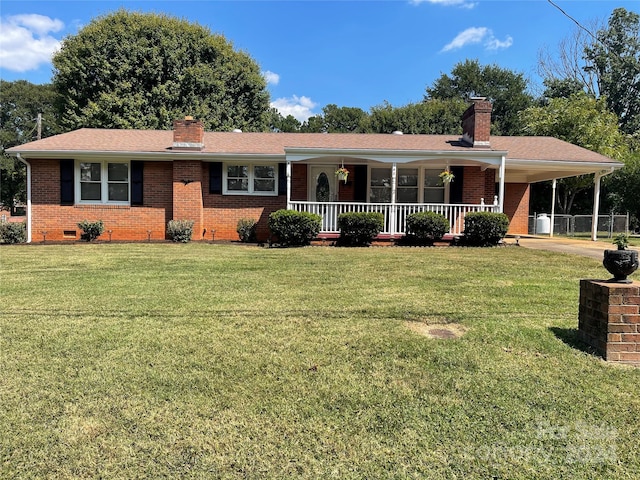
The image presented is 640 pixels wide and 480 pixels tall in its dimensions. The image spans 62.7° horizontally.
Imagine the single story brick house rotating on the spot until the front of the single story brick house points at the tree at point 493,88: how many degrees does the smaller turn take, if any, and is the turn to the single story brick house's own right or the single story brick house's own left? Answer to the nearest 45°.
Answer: approximately 135° to the single story brick house's own left

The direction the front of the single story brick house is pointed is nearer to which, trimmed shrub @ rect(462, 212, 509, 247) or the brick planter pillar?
the brick planter pillar

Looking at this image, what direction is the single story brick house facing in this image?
toward the camera

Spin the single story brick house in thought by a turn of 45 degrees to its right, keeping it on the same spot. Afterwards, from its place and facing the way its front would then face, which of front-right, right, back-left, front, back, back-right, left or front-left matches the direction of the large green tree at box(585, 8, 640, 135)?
back

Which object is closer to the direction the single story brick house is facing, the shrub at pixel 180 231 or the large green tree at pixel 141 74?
the shrub

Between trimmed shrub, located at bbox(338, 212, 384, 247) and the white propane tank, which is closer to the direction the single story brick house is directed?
the trimmed shrub

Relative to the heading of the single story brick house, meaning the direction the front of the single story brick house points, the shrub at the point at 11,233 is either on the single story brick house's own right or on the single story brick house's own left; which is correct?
on the single story brick house's own right

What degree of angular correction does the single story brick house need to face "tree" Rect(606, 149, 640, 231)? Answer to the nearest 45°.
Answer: approximately 90° to its left

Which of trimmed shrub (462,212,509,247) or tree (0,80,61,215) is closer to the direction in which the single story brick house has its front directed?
the trimmed shrub

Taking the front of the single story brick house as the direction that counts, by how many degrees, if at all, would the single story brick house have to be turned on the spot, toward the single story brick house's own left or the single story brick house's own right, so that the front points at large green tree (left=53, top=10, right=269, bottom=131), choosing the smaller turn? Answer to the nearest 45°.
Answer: approximately 135° to the single story brick house's own right

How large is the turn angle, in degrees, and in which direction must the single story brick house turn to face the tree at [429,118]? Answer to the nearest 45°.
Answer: approximately 135° to its left

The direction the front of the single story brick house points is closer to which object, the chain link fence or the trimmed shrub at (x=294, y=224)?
the trimmed shrub

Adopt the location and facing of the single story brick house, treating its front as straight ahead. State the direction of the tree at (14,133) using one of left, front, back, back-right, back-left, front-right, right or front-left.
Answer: back-right

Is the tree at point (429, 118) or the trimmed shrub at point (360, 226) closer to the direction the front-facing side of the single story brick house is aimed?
the trimmed shrub

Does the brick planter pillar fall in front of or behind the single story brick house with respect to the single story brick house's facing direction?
in front
